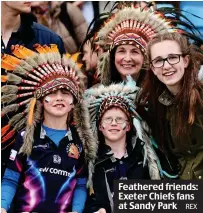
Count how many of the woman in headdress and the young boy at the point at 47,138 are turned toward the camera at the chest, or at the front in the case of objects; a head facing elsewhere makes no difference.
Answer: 2

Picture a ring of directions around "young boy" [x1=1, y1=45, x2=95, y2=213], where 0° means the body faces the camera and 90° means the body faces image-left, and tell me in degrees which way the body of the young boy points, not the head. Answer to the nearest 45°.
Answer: approximately 0°

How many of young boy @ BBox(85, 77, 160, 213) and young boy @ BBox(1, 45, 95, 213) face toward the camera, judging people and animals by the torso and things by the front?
2

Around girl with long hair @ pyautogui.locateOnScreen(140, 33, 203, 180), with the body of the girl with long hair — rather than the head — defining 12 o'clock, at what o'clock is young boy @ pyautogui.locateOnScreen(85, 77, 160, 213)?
The young boy is roughly at 2 o'clock from the girl with long hair.

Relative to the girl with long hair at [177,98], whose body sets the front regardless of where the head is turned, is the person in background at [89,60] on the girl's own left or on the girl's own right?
on the girl's own right
